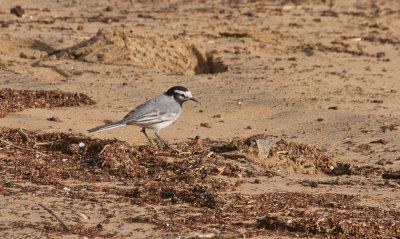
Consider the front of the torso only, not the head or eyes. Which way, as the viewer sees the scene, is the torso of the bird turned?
to the viewer's right
